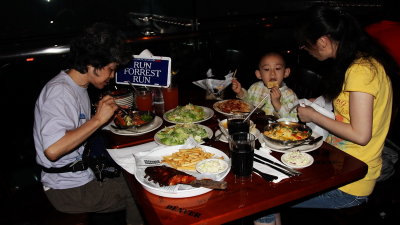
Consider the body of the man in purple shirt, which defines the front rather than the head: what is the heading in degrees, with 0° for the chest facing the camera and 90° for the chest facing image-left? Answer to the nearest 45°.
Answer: approximately 270°

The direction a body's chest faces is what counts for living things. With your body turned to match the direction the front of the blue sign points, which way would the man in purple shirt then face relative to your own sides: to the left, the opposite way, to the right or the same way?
to the left

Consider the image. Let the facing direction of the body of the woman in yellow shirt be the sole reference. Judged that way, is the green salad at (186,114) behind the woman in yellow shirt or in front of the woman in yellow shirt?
in front

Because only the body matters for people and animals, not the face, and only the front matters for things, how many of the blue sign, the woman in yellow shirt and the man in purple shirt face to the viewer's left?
1

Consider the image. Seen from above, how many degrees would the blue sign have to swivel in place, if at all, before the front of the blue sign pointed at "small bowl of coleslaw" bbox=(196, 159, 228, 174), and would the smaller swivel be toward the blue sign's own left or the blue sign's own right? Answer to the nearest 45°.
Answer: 0° — it already faces it

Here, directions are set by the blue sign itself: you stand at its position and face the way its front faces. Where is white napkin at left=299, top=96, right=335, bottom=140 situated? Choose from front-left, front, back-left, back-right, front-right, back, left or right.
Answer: front-left

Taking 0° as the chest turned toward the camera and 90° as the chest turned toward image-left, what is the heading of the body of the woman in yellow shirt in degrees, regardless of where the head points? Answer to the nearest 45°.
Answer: approximately 90°

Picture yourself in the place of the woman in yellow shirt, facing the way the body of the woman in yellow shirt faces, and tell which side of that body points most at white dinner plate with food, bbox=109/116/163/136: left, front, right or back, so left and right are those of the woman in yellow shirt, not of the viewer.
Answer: front

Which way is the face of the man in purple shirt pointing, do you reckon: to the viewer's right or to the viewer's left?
to the viewer's right

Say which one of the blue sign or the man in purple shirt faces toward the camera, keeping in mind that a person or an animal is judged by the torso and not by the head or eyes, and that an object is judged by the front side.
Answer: the blue sign

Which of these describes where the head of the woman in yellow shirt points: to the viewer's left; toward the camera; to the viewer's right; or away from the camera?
to the viewer's left

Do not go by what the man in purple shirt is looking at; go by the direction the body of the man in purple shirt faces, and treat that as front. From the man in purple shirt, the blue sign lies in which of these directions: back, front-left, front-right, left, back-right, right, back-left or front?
front-left

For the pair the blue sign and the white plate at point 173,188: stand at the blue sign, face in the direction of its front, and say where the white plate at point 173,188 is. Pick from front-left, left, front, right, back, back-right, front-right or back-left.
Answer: front

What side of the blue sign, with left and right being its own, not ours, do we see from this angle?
front
